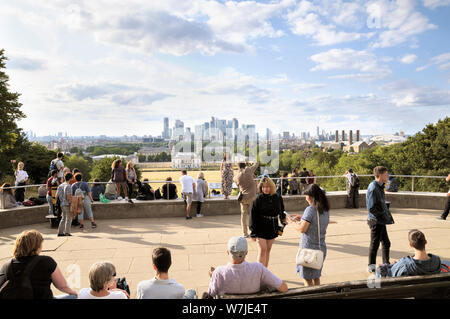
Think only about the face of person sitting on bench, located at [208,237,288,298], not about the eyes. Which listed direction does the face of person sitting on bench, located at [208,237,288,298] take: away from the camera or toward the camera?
away from the camera

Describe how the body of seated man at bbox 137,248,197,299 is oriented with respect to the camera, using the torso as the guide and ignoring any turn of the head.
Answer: away from the camera

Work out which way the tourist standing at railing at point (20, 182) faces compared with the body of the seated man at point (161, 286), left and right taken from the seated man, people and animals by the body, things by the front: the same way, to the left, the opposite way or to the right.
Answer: the opposite way

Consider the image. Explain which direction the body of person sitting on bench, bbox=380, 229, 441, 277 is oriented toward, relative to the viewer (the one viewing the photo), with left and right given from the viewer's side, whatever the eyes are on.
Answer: facing away from the viewer

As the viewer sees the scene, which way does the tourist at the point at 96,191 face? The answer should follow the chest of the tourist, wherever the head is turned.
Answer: away from the camera

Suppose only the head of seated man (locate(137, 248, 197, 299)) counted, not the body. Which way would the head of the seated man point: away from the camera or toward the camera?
away from the camera

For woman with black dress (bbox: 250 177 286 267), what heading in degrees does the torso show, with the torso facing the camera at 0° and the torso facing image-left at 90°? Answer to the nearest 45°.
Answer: approximately 0°

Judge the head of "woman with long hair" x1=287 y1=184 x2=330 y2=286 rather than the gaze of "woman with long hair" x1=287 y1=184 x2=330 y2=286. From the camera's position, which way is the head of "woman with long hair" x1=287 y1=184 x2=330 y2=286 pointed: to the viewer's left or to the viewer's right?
to the viewer's left

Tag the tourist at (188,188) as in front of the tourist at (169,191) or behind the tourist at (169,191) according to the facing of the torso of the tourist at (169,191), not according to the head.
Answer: behind

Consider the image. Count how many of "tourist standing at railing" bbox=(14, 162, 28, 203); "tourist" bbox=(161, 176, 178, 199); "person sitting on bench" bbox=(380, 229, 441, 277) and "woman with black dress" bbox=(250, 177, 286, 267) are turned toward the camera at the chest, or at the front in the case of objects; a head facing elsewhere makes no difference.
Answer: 2

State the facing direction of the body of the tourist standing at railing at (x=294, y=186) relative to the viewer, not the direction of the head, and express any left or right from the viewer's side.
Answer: facing away from the viewer
